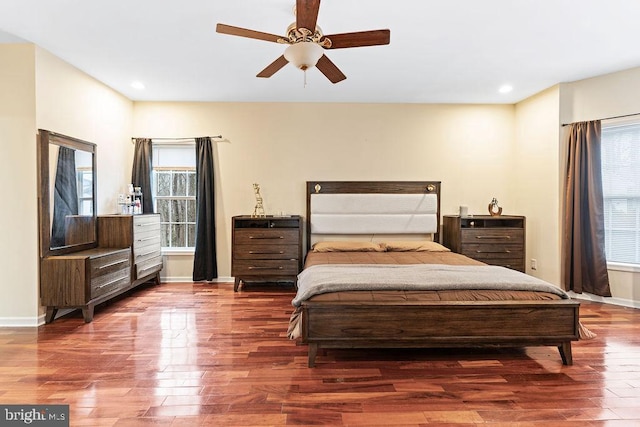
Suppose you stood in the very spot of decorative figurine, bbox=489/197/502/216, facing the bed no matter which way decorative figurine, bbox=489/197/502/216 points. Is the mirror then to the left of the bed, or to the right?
right

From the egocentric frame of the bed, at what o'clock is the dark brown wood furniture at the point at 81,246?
The dark brown wood furniture is roughly at 3 o'clock from the bed.

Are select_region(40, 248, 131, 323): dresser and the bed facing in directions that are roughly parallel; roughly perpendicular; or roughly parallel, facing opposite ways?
roughly perpendicular

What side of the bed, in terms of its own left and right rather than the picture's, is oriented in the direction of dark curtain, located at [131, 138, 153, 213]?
right

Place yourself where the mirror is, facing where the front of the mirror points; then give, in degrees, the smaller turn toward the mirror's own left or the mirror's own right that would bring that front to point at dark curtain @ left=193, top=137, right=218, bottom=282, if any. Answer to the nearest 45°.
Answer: approximately 45° to the mirror's own left

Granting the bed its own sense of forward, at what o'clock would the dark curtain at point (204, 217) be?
The dark curtain is roughly at 4 o'clock from the bed.

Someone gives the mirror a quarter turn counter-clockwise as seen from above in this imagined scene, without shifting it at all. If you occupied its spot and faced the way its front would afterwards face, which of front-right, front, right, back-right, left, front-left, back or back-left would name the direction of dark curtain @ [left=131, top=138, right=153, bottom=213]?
front

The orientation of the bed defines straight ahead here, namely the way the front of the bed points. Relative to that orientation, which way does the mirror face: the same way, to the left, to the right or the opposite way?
to the left

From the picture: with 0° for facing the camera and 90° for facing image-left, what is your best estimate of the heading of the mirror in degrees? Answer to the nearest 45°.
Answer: approximately 315°

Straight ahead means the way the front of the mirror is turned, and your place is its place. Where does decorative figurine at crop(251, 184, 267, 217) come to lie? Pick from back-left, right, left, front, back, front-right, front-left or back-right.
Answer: front-left
